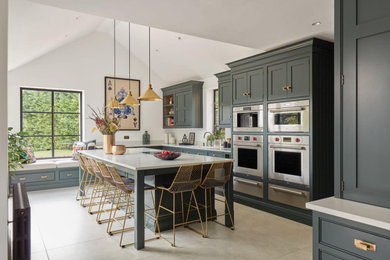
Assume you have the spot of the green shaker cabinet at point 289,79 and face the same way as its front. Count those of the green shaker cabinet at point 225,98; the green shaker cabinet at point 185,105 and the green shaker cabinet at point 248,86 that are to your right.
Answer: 3

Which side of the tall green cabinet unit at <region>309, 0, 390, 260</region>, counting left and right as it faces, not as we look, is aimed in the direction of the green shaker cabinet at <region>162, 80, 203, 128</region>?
right

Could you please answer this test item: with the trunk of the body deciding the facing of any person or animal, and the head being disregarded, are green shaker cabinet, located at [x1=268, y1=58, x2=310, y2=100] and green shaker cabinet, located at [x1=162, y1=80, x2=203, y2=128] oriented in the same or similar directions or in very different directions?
same or similar directions

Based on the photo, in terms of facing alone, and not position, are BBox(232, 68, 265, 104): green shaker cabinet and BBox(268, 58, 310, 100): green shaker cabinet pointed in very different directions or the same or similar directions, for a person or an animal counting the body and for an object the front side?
same or similar directions

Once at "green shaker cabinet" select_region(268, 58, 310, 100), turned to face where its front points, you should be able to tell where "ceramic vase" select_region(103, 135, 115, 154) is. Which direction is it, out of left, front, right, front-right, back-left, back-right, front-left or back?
front-right

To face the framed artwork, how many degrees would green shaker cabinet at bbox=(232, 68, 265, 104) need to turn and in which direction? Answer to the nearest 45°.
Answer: approximately 90° to its right

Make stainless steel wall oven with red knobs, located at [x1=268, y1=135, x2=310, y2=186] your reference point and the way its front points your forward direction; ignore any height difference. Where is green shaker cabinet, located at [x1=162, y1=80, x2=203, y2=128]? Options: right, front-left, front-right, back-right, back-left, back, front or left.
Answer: right

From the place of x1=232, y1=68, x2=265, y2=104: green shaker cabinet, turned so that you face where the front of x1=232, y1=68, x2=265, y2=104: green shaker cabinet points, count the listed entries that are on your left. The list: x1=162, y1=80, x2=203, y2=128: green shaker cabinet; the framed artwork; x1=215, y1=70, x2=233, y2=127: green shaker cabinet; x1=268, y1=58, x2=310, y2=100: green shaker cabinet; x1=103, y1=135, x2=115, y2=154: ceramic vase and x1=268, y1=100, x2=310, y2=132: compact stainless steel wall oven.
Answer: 2

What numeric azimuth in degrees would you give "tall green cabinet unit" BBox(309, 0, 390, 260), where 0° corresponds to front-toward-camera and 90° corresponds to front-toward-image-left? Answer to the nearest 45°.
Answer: approximately 45°

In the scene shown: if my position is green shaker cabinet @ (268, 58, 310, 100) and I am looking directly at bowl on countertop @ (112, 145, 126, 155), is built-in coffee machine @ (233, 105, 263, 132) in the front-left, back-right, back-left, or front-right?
front-right

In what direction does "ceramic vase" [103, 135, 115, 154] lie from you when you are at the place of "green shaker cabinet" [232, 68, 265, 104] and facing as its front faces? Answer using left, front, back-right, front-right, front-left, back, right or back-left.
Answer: front-right

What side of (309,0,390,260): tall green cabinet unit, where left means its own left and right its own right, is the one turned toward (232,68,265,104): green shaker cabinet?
right

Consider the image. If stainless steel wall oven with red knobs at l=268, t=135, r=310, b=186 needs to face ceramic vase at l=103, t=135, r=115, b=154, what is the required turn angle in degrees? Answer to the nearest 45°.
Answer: approximately 45° to its right

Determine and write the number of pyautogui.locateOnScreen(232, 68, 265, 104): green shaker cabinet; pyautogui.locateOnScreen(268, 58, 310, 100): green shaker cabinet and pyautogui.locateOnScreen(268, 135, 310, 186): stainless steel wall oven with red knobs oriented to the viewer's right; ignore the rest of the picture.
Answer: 0

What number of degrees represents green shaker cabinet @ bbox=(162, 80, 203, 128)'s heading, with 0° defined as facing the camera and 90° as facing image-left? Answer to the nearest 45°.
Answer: approximately 45°

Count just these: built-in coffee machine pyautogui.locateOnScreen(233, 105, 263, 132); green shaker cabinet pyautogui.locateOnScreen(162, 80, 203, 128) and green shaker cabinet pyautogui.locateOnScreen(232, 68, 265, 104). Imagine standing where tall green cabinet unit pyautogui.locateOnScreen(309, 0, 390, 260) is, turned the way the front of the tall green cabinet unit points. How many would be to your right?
3
